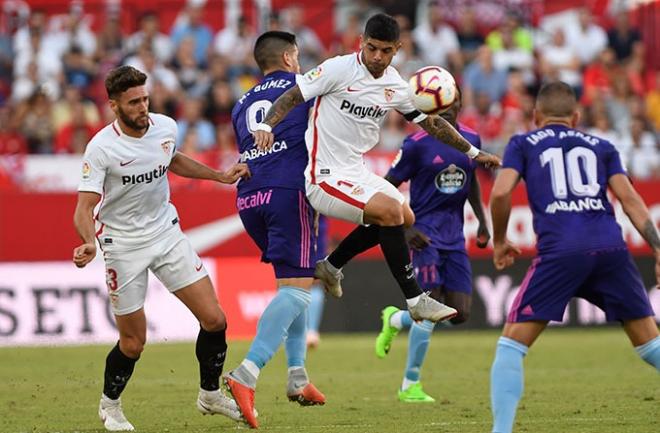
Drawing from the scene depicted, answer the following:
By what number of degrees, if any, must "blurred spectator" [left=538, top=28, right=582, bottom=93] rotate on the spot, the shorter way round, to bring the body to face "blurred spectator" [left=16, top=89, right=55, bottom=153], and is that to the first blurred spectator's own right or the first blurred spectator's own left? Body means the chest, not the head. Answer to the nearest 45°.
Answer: approximately 45° to the first blurred spectator's own right

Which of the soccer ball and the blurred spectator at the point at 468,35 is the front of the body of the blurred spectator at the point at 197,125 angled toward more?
the soccer ball

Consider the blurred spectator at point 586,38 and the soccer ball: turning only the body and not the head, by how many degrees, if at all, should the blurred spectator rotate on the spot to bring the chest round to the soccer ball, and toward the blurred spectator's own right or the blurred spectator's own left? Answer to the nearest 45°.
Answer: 0° — they already face it

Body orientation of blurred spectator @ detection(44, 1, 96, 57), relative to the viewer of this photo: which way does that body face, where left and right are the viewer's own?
facing the viewer

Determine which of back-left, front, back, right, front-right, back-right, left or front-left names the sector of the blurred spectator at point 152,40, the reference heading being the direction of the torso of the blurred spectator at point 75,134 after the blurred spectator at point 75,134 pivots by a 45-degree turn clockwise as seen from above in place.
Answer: back

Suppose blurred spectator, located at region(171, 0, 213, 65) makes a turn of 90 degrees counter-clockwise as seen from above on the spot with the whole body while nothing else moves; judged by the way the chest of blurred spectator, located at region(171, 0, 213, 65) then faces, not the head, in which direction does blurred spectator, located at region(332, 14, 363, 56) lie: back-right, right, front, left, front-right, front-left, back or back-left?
front

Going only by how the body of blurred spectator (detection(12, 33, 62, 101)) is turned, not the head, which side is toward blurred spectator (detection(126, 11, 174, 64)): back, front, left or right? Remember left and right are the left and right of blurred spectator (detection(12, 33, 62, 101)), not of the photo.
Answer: left

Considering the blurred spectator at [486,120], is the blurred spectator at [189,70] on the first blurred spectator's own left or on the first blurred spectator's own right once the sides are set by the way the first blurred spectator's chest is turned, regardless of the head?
on the first blurred spectator's own right

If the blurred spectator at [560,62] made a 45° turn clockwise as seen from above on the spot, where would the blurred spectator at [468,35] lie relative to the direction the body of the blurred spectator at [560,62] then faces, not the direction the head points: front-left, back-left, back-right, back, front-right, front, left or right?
front-right

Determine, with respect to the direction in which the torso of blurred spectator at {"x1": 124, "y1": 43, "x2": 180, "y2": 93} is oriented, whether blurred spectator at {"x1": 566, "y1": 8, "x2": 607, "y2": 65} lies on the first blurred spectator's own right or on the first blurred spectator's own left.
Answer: on the first blurred spectator's own left

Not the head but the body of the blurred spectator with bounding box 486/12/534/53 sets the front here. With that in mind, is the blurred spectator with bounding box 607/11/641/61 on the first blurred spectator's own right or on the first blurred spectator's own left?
on the first blurred spectator's own left

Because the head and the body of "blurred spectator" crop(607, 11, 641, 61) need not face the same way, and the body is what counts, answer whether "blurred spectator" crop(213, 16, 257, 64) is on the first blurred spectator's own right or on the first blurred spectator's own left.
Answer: on the first blurred spectator's own right
